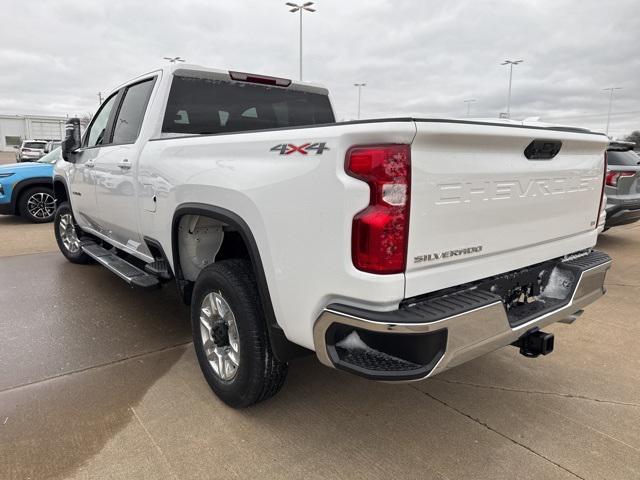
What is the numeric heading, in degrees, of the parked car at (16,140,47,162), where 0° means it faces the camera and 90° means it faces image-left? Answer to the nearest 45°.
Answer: approximately 180°

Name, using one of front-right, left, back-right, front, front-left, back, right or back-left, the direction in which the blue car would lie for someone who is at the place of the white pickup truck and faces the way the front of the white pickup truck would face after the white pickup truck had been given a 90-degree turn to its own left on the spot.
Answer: right

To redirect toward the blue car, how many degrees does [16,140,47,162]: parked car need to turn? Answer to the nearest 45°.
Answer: approximately 180°

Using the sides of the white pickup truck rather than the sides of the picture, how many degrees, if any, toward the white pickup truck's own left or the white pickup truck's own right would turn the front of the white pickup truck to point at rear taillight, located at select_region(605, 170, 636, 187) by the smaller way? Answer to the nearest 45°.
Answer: approximately 90° to the white pickup truck's own right

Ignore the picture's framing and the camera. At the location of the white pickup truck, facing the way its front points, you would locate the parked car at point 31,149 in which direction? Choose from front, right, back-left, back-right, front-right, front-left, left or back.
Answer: front

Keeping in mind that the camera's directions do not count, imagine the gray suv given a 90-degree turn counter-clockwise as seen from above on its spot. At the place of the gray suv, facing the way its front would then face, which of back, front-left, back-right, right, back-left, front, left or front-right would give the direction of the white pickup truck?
front-left

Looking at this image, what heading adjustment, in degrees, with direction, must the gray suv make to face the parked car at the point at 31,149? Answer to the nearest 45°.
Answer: approximately 45° to its left

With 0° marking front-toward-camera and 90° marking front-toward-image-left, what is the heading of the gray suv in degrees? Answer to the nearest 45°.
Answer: approximately 135°

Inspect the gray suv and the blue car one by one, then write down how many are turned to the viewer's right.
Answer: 0

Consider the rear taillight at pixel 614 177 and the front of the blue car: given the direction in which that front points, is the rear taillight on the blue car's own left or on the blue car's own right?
on the blue car's own left

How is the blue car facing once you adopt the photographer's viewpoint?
facing the viewer and to the left of the viewer
